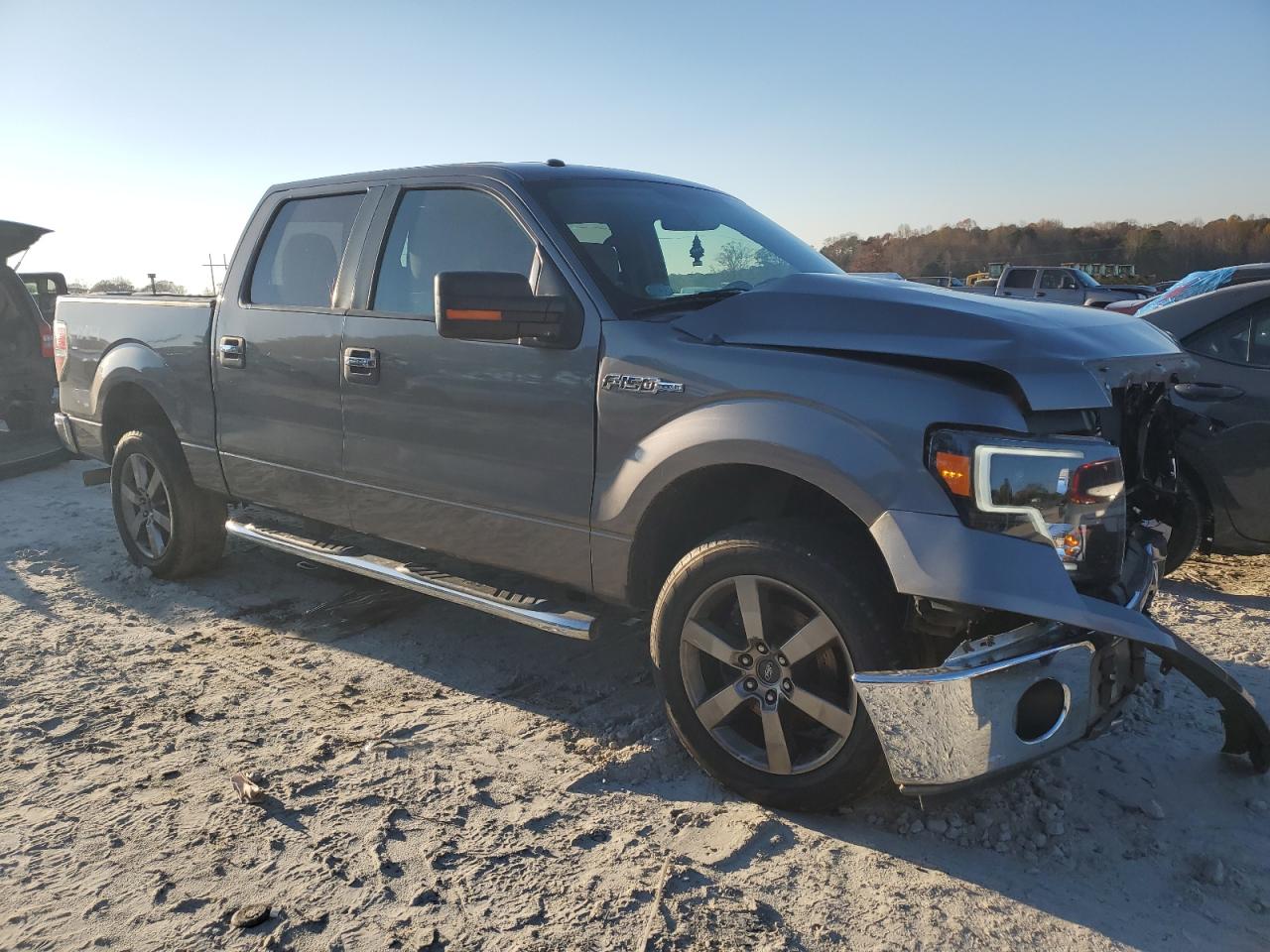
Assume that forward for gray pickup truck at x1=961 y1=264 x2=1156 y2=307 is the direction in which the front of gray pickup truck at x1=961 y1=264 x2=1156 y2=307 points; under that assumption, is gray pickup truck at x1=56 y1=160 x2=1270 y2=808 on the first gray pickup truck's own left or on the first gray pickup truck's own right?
on the first gray pickup truck's own right

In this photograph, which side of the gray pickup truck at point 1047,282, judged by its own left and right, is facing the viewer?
right

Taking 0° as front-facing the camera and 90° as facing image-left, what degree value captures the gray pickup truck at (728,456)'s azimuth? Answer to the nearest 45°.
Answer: approximately 315°

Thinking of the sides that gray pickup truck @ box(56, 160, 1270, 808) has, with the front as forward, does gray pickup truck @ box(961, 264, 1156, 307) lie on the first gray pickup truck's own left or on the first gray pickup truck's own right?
on the first gray pickup truck's own left
